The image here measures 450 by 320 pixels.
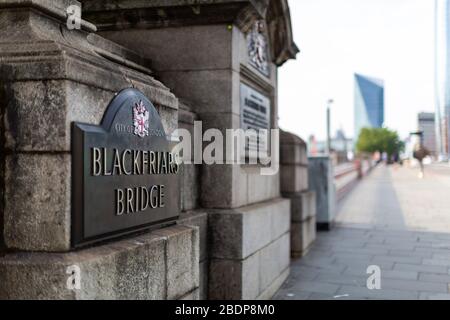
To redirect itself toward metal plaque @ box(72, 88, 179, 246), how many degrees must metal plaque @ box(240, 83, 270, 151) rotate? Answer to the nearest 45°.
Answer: approximately 45° to its right

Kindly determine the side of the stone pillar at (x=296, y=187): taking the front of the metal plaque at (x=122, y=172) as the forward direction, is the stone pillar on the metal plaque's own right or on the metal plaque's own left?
on the metal plaque's own left

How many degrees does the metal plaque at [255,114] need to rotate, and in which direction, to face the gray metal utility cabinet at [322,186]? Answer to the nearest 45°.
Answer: approximately 135° to its left

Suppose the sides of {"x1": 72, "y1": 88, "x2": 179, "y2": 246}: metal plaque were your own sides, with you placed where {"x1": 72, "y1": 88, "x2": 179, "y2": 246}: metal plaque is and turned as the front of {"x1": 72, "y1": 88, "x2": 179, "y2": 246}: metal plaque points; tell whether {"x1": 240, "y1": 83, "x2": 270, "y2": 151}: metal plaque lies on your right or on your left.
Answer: on your left

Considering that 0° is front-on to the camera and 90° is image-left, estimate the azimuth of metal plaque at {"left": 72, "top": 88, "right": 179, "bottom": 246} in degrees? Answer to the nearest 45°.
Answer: approximately 315°

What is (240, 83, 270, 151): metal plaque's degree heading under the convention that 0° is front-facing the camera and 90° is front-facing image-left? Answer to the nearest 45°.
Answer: approximately 315°

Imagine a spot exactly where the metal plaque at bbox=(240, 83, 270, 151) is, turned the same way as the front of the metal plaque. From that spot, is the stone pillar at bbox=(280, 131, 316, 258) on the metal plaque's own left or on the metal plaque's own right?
on the metal plaque's own left

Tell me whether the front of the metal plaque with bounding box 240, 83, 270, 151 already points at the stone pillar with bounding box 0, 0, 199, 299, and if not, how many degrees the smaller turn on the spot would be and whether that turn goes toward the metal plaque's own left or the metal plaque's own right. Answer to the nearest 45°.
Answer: approximately 45° to the metal plaque's own right
